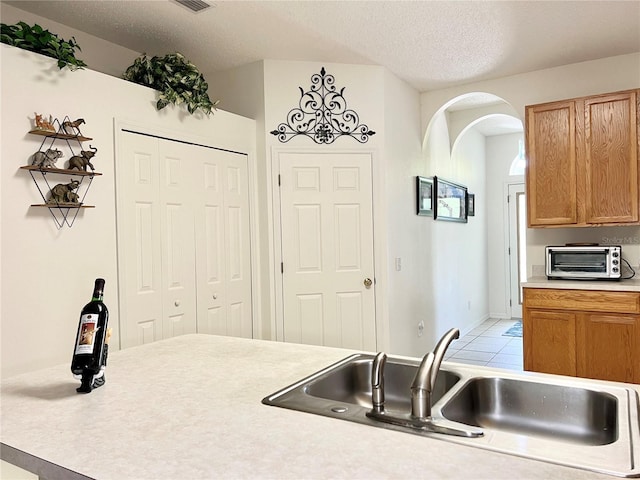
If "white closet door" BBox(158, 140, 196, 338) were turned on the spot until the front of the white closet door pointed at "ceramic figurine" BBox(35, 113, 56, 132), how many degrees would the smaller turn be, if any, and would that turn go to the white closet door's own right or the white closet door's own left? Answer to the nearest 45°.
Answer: approximately 90° to the white closet door's own right

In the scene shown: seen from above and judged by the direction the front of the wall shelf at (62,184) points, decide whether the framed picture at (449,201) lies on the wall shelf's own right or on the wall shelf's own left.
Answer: on the wall shelf's own left

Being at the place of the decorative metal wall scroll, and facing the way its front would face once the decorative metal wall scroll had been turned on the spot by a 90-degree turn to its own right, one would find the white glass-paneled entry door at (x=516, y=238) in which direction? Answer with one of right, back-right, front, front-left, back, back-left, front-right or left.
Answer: back-right

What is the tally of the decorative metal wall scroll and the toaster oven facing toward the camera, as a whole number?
2

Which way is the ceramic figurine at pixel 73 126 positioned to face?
to the viewer's right

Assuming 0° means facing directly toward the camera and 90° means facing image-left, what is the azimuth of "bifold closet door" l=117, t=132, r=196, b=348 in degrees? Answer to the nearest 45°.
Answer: approximately 315°

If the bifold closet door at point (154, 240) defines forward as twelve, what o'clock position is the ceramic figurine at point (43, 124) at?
The ceramic figurine is roughly at 3 o'clock from the bifold closet door.

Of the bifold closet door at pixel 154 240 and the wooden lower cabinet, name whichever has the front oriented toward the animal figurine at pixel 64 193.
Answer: the wooden lower cabinet

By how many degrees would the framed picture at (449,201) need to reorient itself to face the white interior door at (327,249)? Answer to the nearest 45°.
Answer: approximately 90° to its right

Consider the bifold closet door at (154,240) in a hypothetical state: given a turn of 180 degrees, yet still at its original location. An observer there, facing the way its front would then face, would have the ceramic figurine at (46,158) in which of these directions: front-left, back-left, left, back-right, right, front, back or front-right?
left

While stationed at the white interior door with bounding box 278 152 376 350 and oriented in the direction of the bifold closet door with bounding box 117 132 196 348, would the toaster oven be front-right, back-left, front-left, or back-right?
back-left

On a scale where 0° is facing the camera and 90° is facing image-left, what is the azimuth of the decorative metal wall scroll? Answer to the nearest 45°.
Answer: approximately 0°

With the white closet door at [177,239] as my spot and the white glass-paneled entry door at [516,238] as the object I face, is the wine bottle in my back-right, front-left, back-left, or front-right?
back-right

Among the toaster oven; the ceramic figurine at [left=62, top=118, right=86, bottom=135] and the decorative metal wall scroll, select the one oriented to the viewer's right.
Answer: the ceramic figurine

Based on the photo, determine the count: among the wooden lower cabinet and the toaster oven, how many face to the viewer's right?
0
